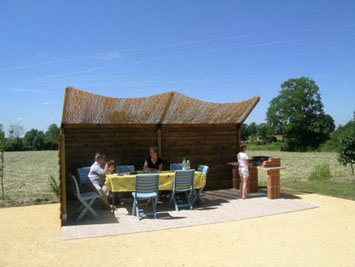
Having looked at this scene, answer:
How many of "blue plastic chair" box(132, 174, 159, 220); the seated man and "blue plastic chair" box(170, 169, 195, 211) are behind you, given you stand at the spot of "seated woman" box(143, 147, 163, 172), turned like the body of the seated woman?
0

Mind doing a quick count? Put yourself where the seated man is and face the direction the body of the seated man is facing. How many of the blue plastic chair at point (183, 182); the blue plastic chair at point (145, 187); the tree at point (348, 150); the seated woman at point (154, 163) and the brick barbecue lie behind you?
0

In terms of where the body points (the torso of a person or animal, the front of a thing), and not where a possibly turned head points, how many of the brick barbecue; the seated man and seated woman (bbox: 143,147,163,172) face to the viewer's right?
1

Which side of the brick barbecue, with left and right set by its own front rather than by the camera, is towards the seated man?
front

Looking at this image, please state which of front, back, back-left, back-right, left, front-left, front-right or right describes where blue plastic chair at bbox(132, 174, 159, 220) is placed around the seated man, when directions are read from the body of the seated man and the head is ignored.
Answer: front-right

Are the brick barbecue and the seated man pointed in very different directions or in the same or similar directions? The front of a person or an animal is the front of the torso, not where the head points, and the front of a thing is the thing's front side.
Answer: very different directions

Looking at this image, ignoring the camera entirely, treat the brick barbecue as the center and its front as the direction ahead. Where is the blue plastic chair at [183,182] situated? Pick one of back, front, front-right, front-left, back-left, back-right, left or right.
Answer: front

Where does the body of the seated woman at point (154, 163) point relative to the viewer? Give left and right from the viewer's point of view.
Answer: facing the viewer

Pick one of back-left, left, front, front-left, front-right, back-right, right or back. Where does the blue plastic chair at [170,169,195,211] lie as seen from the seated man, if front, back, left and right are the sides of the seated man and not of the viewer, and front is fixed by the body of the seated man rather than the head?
front

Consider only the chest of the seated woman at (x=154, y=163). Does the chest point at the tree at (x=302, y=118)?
no

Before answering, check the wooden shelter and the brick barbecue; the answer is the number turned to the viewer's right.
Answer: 0

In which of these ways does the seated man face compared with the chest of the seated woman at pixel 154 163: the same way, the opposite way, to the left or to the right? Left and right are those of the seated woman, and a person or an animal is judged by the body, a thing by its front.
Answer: to the left

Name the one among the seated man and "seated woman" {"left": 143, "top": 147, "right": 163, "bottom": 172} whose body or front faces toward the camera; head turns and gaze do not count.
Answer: the seated woman

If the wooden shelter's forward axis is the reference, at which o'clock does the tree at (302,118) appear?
The tree is roughly at 7 o'clock from the wooden shelter.

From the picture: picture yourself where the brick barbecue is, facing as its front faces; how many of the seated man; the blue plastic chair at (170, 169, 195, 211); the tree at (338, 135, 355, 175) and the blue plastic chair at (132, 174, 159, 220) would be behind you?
1

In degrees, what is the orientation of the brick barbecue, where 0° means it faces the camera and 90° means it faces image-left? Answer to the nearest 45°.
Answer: approximately 45°

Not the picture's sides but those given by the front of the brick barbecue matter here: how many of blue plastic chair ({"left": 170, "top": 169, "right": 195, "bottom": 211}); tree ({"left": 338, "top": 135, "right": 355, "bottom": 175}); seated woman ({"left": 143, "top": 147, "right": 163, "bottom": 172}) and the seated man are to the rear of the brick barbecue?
1

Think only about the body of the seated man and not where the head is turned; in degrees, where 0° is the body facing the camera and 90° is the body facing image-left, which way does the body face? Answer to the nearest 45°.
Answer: approximately 270°

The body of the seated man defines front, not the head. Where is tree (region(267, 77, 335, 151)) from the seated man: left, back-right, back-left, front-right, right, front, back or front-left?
front-left
